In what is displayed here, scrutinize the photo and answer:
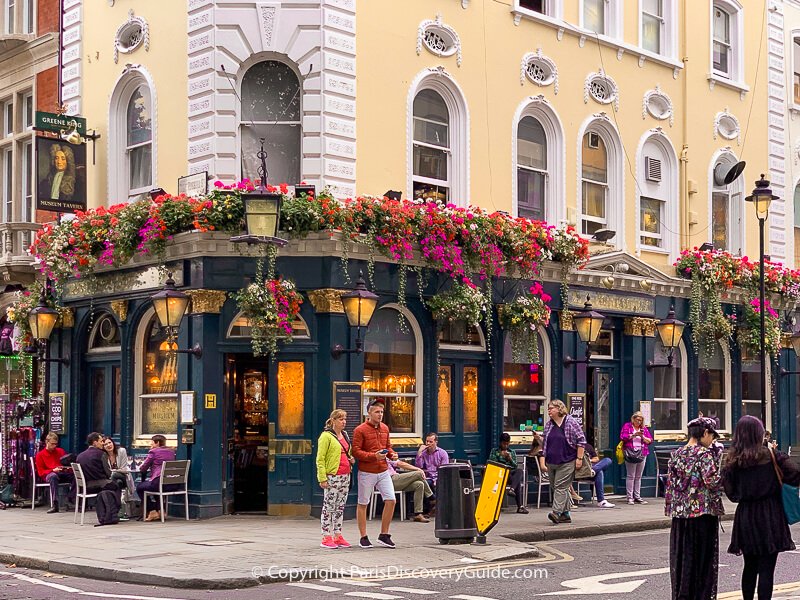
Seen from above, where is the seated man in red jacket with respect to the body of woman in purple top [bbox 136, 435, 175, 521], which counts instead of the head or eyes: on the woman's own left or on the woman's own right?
on the woman's own right

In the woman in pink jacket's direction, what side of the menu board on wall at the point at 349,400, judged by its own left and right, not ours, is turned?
left

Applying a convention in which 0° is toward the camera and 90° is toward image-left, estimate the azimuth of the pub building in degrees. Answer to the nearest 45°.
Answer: approximately 0°

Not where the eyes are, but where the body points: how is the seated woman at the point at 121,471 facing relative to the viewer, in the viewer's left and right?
facing the viewer and to the left of the viewer

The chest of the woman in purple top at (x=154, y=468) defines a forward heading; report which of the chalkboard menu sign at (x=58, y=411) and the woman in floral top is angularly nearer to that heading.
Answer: the chalkboard menu sign

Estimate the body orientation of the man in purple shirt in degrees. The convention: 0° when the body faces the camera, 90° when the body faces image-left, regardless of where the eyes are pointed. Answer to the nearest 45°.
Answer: approximately 45°

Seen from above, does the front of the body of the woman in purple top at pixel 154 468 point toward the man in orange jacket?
no

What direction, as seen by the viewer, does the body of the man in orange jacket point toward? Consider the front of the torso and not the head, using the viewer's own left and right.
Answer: facing the viewer and to the right of the viewer

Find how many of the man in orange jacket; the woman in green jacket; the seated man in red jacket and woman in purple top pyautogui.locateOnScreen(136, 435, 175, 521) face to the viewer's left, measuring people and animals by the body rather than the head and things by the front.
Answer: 1

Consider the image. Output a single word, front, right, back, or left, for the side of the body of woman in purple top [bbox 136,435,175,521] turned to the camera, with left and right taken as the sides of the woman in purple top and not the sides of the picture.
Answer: left

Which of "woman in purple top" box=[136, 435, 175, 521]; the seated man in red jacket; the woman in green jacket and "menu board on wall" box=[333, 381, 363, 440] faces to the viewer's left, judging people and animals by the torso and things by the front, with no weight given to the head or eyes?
the woman in purple top

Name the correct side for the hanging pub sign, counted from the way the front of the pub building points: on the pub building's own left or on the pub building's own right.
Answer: on the pub building's own right

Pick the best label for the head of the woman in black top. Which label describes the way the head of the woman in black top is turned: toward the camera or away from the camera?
away from the camera

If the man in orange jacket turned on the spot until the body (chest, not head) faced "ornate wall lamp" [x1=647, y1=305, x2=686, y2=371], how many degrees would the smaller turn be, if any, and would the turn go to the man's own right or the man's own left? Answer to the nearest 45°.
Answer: approximately 90° to the man's own left

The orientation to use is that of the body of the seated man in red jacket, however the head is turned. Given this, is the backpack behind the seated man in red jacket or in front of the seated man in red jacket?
in front
